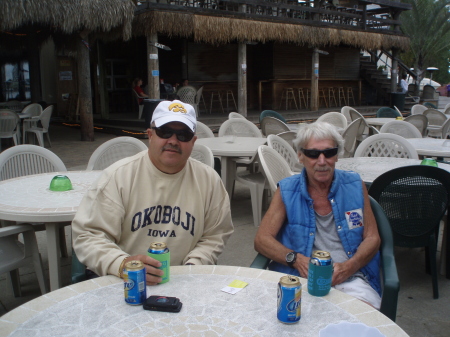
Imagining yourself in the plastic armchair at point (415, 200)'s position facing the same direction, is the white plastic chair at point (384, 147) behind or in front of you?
in front

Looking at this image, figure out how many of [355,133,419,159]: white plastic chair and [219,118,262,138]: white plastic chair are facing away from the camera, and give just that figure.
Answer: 0

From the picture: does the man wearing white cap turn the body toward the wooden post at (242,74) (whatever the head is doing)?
no

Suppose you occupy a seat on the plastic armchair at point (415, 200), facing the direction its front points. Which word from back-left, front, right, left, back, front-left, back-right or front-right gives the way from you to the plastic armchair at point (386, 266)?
back

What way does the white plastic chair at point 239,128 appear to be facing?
toward the camera

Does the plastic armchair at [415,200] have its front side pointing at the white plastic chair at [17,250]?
no

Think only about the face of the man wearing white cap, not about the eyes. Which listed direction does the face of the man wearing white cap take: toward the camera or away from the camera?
toward the camera

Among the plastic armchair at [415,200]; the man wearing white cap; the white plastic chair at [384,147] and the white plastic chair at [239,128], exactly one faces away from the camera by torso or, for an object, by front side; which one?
the plastic armchair

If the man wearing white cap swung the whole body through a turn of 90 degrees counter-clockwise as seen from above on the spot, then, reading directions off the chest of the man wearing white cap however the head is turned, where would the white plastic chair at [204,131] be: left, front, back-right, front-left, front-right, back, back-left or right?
left

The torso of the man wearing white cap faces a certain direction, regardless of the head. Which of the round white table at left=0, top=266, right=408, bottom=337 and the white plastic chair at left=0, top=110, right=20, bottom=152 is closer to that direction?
the round white table

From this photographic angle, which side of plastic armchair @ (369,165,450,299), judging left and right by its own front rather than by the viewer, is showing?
back
